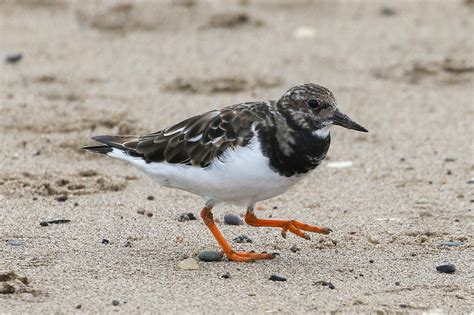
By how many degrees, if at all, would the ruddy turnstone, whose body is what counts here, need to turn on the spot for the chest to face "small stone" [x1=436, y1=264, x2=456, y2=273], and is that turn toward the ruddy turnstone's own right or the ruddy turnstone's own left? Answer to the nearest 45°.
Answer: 0° — it already faces it

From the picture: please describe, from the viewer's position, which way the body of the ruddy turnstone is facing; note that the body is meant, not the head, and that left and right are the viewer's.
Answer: facing to the right of the viewer

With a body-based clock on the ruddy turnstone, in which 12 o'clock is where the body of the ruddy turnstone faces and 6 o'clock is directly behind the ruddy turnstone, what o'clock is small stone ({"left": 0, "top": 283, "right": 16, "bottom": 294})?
The small stone is roughly at 5 o'clock from the ruddy turnstone.

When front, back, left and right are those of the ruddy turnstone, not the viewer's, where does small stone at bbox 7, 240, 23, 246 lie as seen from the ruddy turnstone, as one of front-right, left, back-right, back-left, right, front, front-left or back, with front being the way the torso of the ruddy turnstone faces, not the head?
back

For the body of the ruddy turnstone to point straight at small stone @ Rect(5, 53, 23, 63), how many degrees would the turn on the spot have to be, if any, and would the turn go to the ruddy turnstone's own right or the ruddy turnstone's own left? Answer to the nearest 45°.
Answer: approximately 135° to the ruddy turnstone's own left

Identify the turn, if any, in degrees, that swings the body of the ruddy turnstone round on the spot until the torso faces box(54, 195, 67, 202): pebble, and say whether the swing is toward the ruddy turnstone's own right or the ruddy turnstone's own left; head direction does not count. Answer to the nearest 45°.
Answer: approximately 135° to the ruddy turnstone's own left
